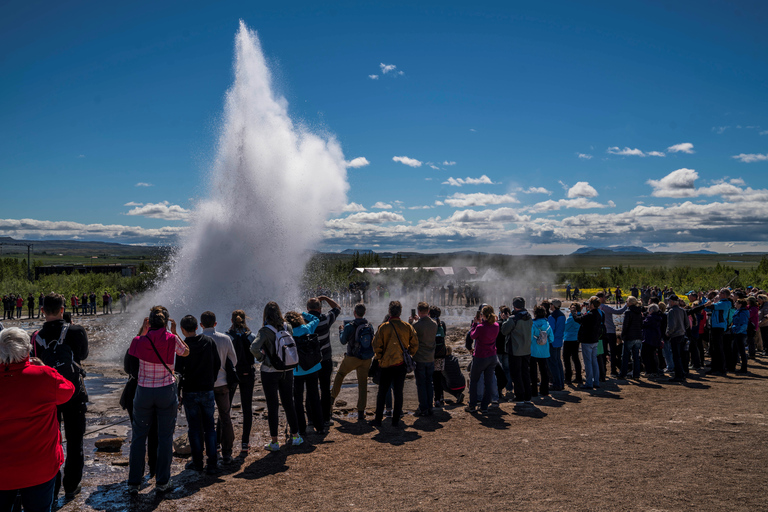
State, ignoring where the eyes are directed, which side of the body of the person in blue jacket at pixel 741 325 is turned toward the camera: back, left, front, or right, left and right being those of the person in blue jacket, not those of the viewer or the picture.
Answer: left

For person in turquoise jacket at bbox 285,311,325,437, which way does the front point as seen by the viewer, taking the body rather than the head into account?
away from the camera

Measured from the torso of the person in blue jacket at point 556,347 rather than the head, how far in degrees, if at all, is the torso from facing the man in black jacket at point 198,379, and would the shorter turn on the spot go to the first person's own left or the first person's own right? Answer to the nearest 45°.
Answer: approximately 90° to the first person's own left

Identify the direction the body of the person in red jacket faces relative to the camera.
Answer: away from the camera

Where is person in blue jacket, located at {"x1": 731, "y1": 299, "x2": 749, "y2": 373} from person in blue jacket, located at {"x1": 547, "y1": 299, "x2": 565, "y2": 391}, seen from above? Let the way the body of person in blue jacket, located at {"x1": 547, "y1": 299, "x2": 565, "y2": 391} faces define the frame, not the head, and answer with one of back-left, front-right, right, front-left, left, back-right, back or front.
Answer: right

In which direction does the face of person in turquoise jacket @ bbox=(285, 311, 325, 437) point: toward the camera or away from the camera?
away from the camera

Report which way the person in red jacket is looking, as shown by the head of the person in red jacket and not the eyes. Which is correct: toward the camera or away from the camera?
away from the camera

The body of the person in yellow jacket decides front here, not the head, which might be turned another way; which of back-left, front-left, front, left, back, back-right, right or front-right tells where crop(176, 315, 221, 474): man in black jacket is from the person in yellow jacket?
back-left

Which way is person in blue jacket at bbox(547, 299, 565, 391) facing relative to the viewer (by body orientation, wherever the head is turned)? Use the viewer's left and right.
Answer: facing away from the viewer and to the left of the viewer

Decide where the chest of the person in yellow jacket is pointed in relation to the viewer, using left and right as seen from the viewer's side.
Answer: facing away from the viewer

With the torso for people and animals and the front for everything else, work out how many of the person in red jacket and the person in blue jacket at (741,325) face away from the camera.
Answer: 1

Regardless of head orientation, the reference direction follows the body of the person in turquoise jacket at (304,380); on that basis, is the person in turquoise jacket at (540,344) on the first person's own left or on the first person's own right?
on the first person's own right
